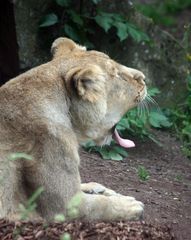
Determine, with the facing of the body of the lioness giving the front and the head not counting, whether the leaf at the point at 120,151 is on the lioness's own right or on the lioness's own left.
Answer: on the lioness's own left

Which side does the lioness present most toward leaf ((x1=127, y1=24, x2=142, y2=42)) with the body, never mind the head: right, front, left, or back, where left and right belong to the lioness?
left

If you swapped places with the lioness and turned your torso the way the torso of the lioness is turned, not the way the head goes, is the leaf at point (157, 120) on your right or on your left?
on your left

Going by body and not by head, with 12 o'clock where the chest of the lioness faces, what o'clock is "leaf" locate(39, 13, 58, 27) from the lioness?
The leaf is roughly at 9 o'clock from the lioness.

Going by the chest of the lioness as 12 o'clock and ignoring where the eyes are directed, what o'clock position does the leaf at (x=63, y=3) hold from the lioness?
The leaf is roughly at 9 o'clock from the lioness.

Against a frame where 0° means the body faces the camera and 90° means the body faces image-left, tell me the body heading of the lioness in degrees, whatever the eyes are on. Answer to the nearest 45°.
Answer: approximately 270°
